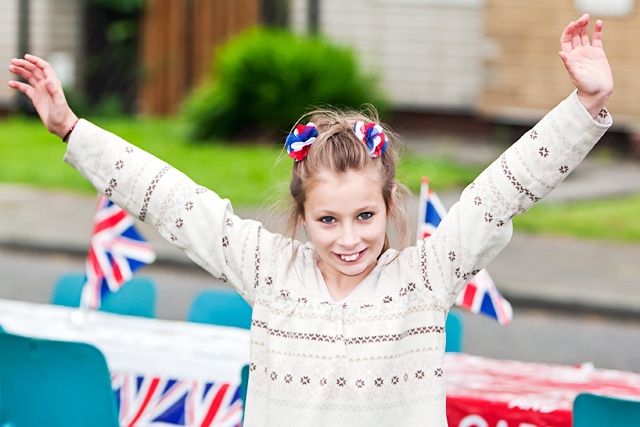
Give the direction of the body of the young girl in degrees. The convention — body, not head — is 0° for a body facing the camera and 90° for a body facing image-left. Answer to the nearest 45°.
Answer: approximately 0°

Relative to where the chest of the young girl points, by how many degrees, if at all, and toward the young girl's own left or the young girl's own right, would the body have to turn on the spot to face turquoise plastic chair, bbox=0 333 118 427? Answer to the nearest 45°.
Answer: approximately 135° to the young girl's own right

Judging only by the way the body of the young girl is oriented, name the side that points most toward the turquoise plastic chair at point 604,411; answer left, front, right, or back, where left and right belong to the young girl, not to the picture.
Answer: left

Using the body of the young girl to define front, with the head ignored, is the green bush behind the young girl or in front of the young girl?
behind

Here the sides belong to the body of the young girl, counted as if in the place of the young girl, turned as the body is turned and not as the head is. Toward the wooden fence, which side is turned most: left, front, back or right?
back

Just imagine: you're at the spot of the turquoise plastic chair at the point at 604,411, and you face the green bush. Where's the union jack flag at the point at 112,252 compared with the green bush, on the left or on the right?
left

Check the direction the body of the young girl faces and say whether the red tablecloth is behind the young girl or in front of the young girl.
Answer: behind
